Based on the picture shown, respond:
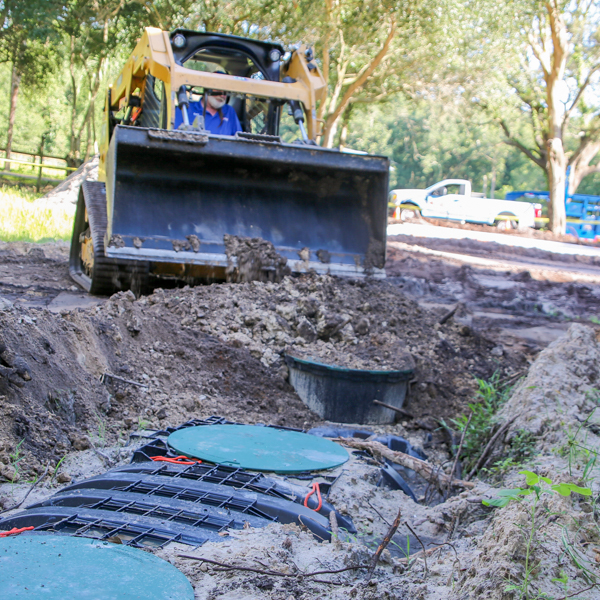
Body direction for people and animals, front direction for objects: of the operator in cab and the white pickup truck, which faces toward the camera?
the operator in cab

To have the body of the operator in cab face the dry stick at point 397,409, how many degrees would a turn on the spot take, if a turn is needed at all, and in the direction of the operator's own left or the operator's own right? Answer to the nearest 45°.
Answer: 0° — they already face it

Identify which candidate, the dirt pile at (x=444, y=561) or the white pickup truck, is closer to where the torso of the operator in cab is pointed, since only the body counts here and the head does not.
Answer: the dirt pile

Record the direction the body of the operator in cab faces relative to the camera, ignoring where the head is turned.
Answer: toward the camera

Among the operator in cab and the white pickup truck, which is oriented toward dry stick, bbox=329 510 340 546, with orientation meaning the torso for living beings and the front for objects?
the operator in cab

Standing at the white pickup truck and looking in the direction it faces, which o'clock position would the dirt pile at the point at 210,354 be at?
The dirt pile is roughly at 9 o'clock from the white pickup truck.

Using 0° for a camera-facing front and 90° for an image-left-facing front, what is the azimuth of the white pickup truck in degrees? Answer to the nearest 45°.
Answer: approximately 90°

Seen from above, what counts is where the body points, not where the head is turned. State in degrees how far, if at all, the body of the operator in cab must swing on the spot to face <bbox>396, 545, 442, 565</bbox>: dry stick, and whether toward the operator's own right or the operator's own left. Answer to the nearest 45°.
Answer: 0° — they already face it

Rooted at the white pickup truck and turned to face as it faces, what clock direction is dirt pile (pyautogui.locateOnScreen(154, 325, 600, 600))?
The dirt pile is roughly at 9 o'clock from the white pickup truck.

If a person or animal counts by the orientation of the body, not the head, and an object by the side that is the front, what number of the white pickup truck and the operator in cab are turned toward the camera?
1

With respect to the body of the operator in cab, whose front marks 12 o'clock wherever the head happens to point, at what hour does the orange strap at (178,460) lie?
The orange strap is roughly at 12 o'clock from the operator in cab.

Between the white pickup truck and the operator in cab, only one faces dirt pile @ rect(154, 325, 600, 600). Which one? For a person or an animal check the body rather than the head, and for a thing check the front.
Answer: the operator in cab

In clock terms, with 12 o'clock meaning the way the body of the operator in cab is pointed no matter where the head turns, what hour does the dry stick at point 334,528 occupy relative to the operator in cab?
The dry stick is roughly at 12 o'clock from the operator in cab.

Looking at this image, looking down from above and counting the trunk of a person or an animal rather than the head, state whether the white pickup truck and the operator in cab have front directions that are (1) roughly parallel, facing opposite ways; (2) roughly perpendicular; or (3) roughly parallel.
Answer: roughly perpendicular

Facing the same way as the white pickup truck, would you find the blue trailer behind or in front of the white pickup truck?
behind
